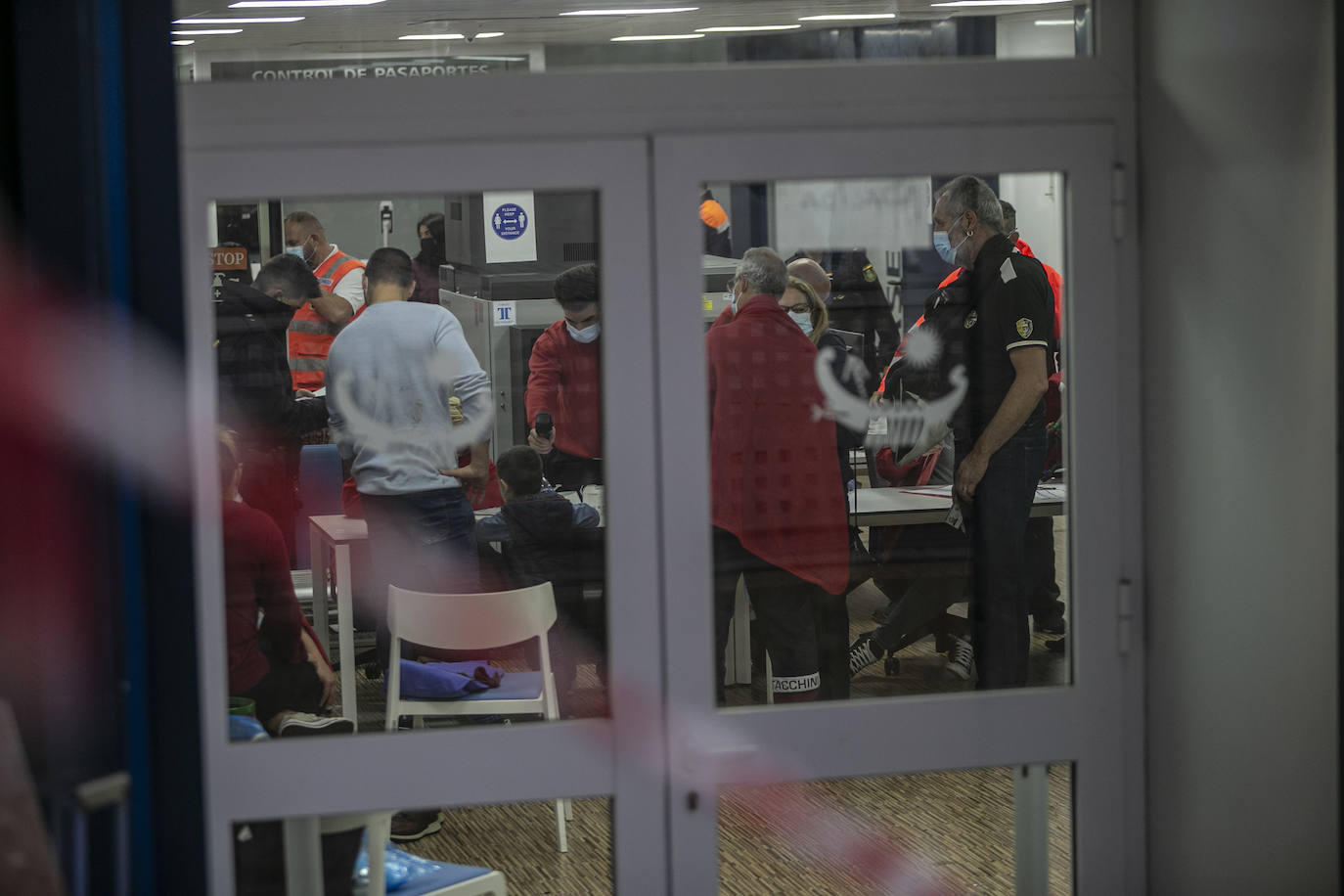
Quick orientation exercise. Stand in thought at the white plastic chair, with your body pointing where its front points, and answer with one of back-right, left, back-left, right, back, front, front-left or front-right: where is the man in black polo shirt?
right

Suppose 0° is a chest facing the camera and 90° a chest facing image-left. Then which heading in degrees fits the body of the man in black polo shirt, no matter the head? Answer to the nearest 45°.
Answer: approximately 90°

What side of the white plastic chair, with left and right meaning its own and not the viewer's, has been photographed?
back

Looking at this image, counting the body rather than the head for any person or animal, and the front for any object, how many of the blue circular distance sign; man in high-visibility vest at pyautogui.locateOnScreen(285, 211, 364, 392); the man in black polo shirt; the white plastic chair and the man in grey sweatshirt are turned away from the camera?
2

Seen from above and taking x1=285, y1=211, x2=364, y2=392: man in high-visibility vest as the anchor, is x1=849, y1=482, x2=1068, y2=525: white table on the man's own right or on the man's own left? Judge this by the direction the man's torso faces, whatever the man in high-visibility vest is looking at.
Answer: on the man's own left

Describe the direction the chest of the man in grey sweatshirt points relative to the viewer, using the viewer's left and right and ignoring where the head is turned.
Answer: facing away from the viewer

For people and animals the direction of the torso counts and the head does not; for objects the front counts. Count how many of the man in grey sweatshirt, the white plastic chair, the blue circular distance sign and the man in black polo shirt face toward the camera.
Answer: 1

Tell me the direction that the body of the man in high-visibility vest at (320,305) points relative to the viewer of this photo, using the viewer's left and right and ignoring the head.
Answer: facing the viewer and to the left of the viewer

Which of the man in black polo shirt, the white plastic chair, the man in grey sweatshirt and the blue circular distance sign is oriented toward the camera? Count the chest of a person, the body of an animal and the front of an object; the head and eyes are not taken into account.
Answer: the blue circular distance sign

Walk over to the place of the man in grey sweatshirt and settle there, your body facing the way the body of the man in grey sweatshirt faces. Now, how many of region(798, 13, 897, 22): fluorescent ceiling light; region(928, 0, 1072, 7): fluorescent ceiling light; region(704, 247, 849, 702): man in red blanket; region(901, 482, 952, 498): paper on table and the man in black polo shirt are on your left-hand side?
0

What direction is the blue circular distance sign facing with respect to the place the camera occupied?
facing the viewer

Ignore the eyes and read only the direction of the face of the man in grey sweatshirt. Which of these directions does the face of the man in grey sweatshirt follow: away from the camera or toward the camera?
away from the camera
